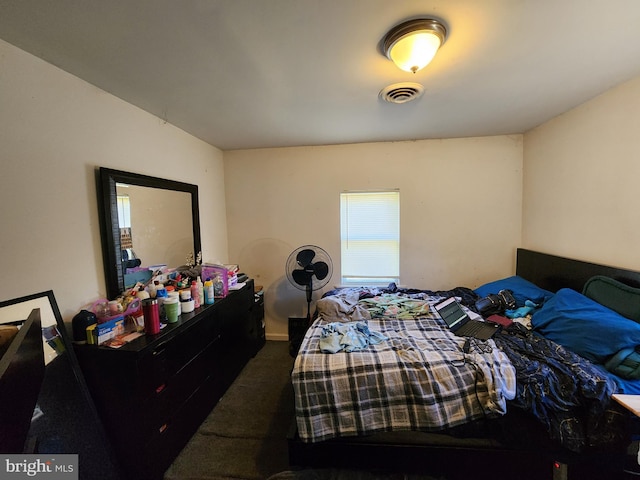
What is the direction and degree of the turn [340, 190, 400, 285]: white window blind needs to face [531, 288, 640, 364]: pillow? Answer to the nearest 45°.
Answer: approximately 45° to its left

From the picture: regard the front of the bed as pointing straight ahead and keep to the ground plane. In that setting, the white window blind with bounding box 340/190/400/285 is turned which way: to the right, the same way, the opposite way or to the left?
to the left

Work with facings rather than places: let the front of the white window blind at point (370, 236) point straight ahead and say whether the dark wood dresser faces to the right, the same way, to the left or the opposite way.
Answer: to the left

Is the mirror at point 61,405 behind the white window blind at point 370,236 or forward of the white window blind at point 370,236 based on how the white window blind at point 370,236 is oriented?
forward

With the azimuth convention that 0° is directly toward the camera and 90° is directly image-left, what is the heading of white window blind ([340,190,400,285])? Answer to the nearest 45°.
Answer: approximately 0°

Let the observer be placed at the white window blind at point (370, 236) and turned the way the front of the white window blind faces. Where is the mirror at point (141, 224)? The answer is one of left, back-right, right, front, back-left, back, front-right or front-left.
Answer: front-right

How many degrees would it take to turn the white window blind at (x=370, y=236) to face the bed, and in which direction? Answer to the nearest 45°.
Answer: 0° — it already faces it

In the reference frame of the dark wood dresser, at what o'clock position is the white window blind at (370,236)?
The white window blind is roughly at 10 o'clock from the dark wood dresser.

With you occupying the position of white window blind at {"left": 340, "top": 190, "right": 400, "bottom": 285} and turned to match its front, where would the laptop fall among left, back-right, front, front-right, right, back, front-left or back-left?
front-left

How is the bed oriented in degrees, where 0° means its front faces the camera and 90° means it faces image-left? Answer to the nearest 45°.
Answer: approximately 90°

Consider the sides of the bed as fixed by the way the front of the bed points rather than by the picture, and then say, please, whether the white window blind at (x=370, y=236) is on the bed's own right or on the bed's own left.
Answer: on the bed's own right

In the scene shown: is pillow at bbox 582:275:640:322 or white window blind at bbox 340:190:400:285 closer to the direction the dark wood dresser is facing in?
the pillow

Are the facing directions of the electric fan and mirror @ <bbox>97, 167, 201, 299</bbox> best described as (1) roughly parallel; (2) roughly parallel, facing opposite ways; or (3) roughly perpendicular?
roughly perpendicular

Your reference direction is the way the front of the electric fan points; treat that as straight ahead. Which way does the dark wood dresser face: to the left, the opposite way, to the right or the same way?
to the left
